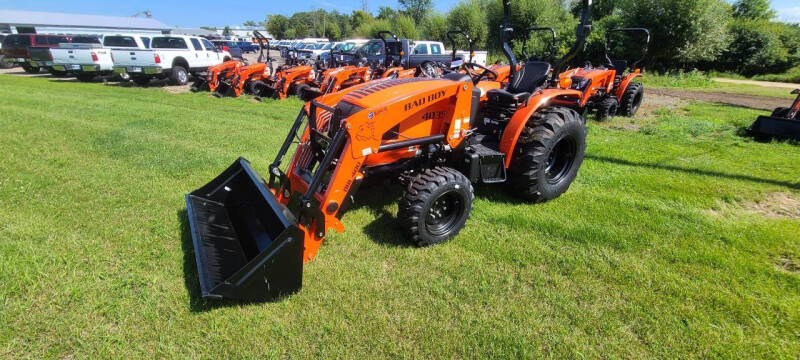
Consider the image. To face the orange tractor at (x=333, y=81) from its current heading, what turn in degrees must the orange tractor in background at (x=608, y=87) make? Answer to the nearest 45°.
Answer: approximately 45° to its right

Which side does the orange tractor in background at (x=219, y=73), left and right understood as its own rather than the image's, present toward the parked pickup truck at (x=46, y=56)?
right

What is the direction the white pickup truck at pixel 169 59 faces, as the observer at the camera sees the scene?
facing away from the viewer and to the right of the viewer

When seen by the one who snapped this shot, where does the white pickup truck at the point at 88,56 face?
facing away from the viewer and to the right of the viewer

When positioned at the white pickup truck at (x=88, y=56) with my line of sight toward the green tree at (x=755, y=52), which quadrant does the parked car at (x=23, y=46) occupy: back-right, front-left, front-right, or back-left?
back-left

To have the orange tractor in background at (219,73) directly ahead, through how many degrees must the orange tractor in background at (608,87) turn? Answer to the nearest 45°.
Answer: approximately 45° to its right

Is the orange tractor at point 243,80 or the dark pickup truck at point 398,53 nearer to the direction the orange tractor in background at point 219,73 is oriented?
the orange tractor

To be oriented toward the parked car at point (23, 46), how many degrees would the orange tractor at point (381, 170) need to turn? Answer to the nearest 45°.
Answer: approximately 90° to its right

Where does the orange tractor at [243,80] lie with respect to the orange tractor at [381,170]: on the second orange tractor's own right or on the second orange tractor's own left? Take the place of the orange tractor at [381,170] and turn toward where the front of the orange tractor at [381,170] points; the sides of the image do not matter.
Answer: on the second orange tractor's own right
